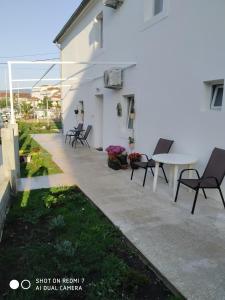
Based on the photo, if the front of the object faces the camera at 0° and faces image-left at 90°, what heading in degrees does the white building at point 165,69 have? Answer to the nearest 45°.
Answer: approximately 45°

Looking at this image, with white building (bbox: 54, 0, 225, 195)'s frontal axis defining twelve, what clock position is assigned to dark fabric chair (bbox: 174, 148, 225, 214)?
The dark fabric chair is roughly at 10 o'clock from the white building.
